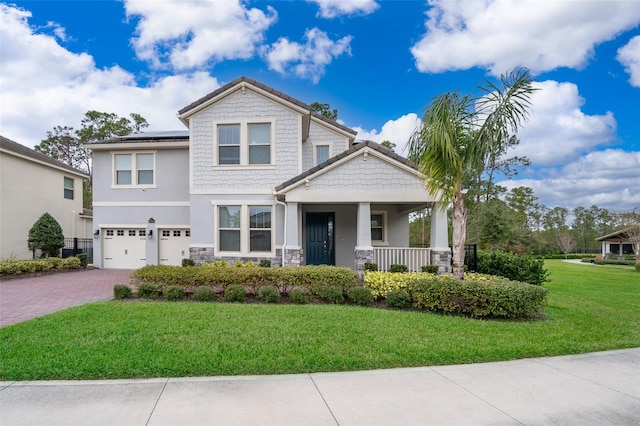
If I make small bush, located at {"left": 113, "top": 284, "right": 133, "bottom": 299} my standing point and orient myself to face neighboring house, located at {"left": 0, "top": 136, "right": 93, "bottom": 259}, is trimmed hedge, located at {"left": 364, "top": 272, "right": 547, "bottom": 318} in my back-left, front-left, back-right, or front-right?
back-right

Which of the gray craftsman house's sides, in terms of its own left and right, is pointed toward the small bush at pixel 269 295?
front

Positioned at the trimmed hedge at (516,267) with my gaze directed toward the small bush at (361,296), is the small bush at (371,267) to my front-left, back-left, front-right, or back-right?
front-right

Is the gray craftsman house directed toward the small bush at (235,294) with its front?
yes

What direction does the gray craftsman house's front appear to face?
toward the camera

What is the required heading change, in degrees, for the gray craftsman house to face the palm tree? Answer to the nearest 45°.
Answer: approximately 45° to its left

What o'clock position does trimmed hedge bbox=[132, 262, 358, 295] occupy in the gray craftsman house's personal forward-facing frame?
The trimmed hedge is roughly at 12 o'clock from the gray craftsman house.

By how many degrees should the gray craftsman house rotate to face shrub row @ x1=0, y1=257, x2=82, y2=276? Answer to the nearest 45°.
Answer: approximately 90° to its right
